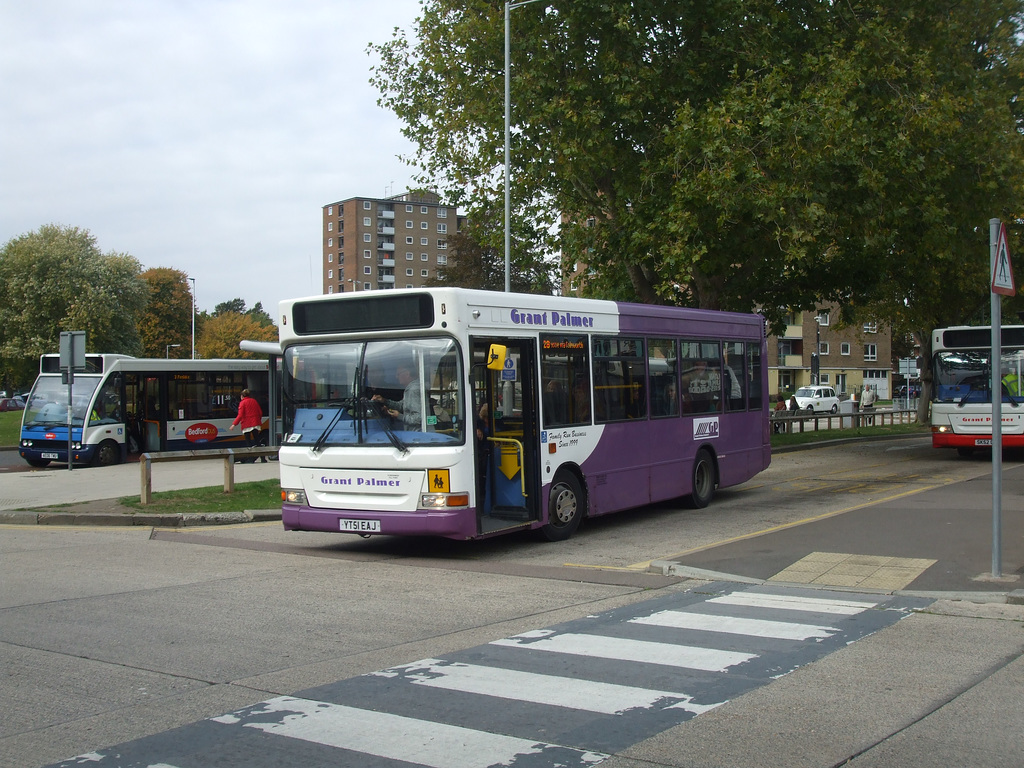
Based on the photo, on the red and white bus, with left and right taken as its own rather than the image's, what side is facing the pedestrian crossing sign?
front

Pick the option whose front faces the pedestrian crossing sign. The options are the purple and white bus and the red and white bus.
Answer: the red and white bus

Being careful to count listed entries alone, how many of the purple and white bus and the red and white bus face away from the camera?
0

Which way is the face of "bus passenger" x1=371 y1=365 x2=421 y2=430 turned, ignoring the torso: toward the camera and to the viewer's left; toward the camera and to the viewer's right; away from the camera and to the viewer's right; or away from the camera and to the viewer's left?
toward the camera and to the viewer's left

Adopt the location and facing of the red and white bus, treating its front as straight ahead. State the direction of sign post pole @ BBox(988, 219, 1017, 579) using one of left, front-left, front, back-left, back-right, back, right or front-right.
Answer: front

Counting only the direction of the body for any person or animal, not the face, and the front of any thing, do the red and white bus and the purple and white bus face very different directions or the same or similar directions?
same or similar directions

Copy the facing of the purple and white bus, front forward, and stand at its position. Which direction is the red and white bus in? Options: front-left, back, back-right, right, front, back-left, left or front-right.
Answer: back

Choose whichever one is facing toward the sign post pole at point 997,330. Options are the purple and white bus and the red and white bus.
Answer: the red and white bus

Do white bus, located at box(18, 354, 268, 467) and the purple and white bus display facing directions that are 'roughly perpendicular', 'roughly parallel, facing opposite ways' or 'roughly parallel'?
roughly parallel

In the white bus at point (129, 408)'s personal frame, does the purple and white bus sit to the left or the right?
on its left

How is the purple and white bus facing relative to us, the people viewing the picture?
facing the viewer and to the left of the viewer

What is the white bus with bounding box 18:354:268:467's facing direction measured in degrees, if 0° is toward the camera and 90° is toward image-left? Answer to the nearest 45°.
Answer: approximately 45°

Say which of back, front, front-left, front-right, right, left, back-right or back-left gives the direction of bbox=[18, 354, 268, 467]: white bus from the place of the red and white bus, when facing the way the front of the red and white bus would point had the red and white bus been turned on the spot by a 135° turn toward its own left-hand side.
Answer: back-left

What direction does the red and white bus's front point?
toward the camera
